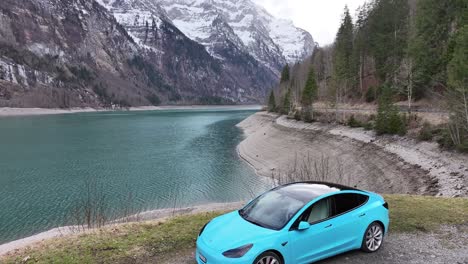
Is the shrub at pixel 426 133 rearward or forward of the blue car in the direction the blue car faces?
rearward

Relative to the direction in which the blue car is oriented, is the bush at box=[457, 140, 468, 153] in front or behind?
behind

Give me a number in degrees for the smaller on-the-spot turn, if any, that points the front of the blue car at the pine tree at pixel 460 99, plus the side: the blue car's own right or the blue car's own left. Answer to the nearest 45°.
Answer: approximately 180°

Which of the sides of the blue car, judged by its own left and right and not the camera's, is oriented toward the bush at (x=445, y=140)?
back

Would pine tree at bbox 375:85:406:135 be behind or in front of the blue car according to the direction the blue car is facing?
behind

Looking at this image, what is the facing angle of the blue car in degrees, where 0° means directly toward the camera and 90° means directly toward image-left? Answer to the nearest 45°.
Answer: approximately 45°

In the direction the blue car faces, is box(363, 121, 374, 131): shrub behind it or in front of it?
behind
